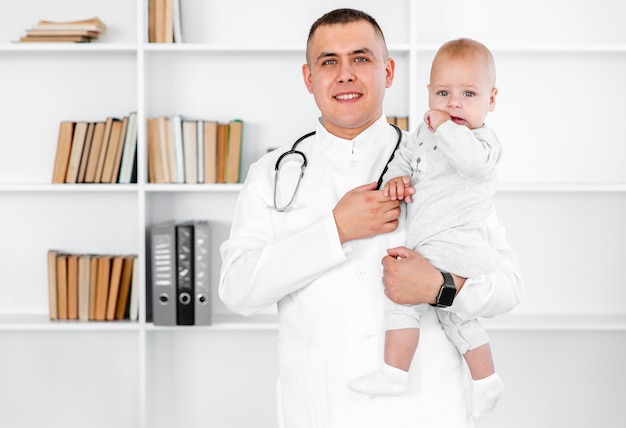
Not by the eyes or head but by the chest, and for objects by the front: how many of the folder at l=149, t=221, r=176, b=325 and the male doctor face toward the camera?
2

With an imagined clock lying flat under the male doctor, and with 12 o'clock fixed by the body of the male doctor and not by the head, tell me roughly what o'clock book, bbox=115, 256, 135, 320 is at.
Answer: The book is roughly at 5 o'clock from the male doctor.

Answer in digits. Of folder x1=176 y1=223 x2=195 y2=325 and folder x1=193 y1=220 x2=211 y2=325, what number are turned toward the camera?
2

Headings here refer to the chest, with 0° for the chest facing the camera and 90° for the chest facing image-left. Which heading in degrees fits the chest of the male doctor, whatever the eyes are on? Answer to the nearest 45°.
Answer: approximately 0°
